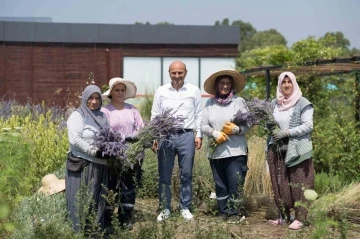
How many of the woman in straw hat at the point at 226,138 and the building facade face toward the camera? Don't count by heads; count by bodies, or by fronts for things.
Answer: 2

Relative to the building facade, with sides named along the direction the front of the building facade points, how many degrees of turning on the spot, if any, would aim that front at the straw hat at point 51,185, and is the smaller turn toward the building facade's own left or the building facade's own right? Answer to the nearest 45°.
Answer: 0° — it already faces it

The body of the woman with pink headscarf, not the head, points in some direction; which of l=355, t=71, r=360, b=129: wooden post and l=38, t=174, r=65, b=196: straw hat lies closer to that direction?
the straw hat

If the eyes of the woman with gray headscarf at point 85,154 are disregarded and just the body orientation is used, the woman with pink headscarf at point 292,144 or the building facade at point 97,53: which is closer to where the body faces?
the woman with pink headscarf

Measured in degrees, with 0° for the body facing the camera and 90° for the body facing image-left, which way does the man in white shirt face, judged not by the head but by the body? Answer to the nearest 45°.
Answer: approximately 0°

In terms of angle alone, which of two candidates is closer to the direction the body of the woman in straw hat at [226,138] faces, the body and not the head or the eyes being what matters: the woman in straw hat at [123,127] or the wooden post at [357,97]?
the woman in straw hat

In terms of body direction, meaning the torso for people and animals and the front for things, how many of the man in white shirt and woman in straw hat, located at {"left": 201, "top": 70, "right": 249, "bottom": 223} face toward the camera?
2

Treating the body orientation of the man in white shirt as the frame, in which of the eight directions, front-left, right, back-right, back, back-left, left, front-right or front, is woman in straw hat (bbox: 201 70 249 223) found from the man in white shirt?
left

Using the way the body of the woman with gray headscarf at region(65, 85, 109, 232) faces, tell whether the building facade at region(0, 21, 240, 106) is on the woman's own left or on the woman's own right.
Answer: on the woman's own left

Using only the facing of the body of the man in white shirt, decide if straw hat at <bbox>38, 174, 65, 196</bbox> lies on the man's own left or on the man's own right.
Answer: on the man's own right

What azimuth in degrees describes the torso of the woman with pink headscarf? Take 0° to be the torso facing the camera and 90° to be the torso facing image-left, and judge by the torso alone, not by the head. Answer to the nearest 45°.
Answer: approximately 45°

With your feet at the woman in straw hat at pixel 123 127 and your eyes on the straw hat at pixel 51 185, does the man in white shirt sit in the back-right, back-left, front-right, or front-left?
back-right
